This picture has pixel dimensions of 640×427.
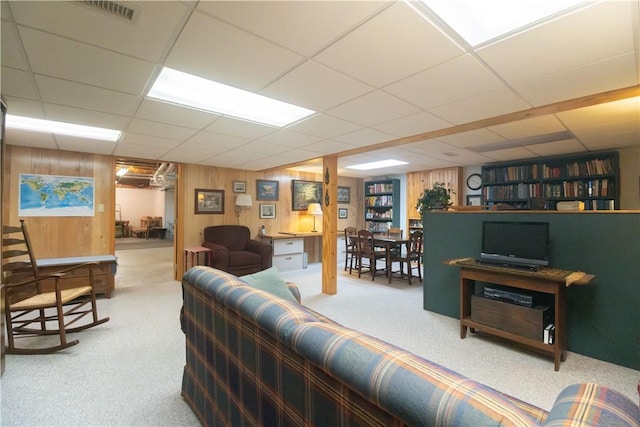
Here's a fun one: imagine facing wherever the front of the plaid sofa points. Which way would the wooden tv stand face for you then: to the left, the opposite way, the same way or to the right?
the opposite way

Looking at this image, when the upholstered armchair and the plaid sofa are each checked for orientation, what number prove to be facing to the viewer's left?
0

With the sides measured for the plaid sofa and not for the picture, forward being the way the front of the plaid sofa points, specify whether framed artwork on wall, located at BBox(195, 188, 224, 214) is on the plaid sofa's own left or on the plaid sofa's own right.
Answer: on the plaid sofa's own left

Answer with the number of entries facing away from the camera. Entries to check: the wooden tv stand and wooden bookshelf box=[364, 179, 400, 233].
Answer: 0

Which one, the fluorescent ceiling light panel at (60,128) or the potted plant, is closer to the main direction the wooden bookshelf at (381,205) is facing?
the fluorescent ceiling light panel

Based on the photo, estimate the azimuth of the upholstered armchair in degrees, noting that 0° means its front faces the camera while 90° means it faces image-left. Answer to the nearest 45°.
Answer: approximately 315°

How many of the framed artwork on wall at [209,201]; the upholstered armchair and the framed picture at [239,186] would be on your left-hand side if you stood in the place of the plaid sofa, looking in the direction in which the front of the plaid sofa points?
3

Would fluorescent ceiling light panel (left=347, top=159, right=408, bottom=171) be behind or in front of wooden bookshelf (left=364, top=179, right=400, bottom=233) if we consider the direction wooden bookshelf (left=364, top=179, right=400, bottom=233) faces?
in front

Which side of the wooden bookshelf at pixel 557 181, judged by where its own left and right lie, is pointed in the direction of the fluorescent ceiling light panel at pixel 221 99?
front

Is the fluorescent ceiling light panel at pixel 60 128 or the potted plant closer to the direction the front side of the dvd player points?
the fluorescent ceiling light panel

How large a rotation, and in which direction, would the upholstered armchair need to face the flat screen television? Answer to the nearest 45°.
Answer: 0° — it already faces it

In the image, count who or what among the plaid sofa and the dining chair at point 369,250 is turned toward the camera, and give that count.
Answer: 0

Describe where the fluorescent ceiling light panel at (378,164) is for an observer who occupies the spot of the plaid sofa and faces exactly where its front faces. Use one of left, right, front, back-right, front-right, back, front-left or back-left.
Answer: front-left

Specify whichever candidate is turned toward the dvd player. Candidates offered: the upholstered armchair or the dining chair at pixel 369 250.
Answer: the upholstered armchair
